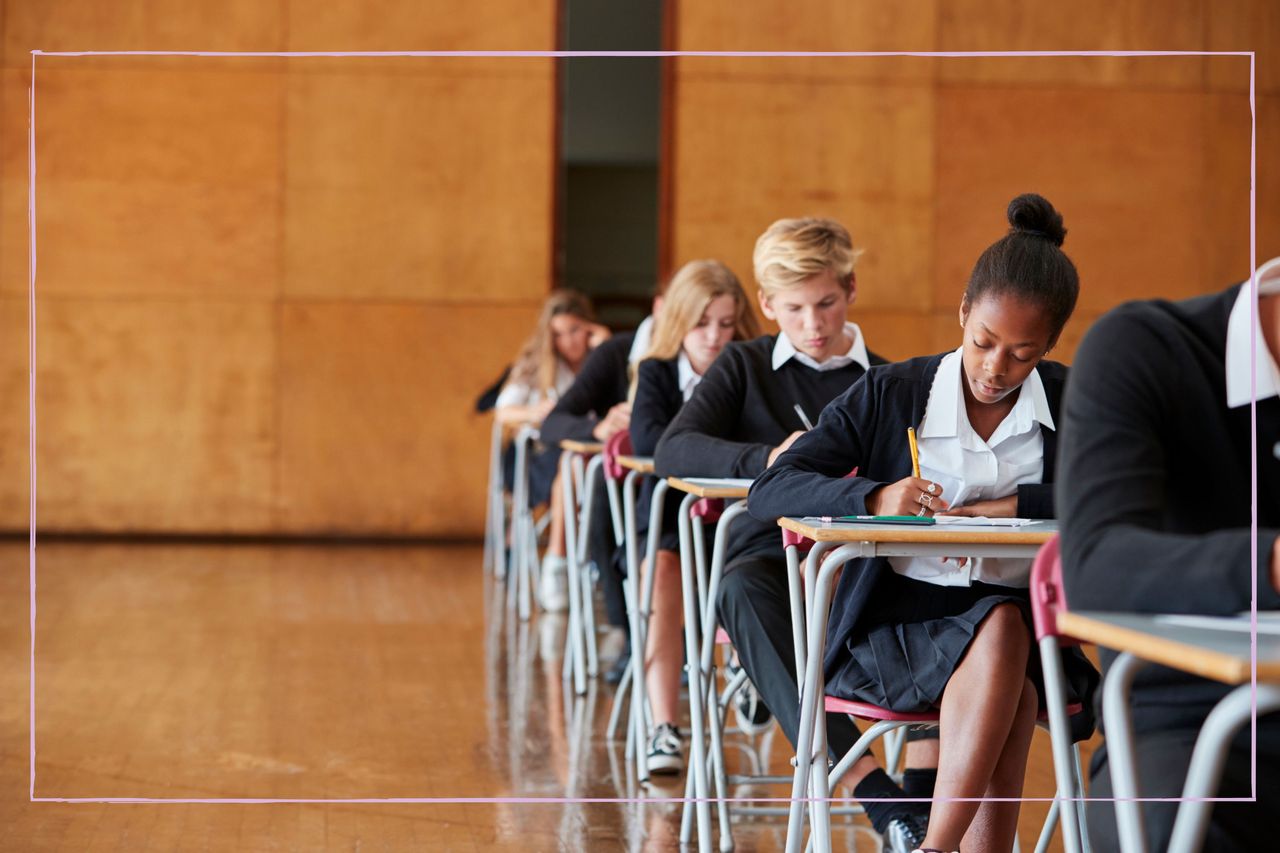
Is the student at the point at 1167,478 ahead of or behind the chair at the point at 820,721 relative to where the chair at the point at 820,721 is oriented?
ahead

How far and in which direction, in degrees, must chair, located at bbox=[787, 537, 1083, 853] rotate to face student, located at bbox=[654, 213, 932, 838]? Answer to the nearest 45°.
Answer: approximately 135° to its left

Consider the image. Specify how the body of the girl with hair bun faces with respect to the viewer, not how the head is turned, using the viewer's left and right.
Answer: facing the viewer and to the right of the viewer

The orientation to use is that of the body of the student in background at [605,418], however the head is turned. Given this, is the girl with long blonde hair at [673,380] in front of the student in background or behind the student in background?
in front

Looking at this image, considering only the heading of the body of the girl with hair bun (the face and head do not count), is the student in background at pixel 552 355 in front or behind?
behind

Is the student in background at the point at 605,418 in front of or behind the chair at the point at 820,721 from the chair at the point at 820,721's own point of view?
behind

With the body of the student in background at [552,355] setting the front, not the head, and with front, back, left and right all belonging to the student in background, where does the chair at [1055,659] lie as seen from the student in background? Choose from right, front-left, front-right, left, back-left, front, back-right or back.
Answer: front-right

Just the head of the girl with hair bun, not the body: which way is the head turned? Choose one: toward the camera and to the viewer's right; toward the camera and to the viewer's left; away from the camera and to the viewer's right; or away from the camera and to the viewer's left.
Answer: toward the camera and to the viewer's left

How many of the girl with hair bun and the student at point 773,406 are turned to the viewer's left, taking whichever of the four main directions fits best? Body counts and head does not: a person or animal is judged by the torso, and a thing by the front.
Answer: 0
